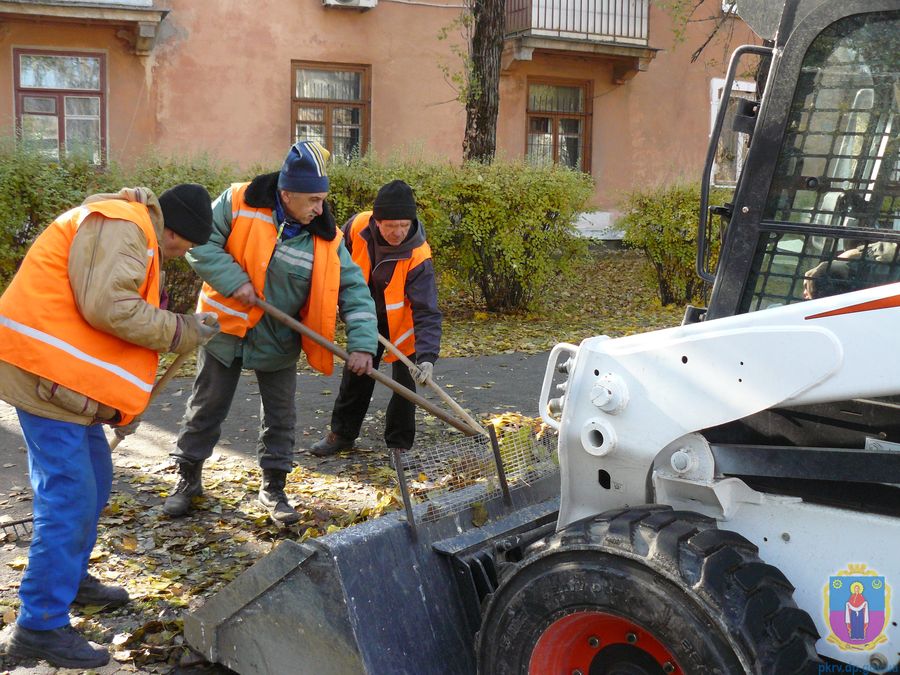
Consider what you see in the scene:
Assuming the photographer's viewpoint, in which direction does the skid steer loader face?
facing to the left of the viewer

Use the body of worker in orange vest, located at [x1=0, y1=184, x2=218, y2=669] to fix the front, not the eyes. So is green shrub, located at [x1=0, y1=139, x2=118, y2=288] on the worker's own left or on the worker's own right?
on the worker's own left

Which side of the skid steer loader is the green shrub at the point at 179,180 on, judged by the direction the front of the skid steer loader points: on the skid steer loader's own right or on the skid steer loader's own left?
on the skid steer loader's own right

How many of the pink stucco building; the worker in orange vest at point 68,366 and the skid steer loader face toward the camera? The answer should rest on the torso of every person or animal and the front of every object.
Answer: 1

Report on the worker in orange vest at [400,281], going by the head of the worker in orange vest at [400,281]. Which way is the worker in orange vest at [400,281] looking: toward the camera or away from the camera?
toward the camera

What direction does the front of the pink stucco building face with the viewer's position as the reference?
facing the viewer

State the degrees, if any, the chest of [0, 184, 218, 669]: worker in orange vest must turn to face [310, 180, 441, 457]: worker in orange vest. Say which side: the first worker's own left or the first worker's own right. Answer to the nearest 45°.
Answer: approximately 45° to the first worker's own left

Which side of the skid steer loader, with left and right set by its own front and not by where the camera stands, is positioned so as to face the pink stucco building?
right

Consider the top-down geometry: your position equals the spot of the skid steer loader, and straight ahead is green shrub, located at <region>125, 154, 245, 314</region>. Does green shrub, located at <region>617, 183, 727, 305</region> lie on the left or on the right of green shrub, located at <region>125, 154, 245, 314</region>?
right

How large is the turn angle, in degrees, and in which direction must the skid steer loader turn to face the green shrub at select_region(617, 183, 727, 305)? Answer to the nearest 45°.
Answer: approximately 90° to its right

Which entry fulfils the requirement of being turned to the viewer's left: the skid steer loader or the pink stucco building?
the skid steer loader

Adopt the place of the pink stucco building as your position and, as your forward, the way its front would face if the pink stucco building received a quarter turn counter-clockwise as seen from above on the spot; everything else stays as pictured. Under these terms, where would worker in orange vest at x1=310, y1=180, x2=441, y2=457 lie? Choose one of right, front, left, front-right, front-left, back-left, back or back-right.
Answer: right

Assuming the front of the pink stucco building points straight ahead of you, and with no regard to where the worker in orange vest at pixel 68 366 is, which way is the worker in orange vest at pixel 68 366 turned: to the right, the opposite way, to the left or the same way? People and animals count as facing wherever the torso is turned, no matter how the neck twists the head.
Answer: to the left

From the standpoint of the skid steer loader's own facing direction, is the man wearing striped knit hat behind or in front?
in front

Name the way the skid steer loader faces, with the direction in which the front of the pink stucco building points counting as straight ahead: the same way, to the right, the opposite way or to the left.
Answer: to the right

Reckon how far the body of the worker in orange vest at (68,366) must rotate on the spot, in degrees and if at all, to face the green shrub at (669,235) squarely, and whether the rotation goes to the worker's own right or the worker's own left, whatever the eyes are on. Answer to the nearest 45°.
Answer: approximately 45° to the worker's own left

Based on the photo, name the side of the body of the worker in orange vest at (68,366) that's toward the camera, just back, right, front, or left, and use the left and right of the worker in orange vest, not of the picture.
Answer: right

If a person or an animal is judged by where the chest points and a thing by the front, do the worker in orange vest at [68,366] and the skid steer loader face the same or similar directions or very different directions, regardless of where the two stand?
very different directions
